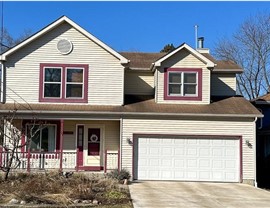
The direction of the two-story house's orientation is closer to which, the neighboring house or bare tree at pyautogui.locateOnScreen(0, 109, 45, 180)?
the bare tree

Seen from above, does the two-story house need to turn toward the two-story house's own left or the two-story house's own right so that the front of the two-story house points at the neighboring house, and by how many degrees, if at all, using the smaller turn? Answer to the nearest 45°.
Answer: approximately 135° to the two-story house's own left

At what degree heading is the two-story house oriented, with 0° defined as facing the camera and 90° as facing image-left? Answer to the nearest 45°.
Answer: approximately 0°

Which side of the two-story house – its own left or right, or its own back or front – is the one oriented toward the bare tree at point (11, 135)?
right
